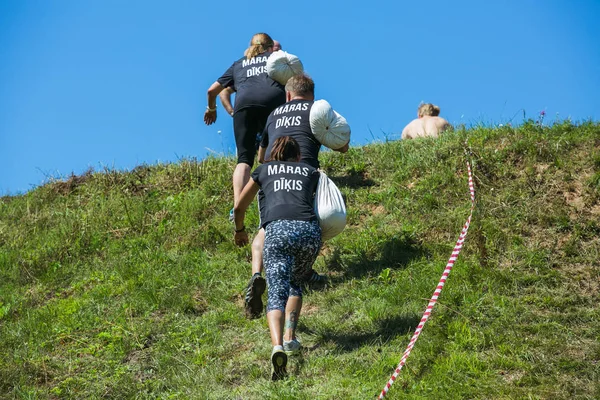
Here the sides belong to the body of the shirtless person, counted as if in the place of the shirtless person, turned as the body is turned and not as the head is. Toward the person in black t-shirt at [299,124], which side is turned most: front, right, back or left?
back

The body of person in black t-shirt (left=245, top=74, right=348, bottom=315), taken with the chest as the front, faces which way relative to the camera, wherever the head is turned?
away from the camera

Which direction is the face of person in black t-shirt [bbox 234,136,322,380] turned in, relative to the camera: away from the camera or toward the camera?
away from the camera

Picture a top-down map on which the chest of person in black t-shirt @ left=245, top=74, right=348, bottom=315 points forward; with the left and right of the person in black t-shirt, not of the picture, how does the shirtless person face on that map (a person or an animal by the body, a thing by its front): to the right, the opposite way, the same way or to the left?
the same way

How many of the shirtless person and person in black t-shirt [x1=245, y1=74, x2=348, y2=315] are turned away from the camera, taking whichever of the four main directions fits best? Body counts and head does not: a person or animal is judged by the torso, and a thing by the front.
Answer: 2

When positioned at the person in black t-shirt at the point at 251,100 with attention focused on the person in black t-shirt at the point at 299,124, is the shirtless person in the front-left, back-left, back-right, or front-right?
back-left

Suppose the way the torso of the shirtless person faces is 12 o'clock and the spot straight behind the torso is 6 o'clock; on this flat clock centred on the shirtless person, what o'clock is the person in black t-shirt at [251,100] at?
The person in black t-shirt is roughly at 7 o'clock from the shirtless person.

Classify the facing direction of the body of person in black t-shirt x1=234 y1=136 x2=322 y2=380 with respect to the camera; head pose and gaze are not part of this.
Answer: away from the camera

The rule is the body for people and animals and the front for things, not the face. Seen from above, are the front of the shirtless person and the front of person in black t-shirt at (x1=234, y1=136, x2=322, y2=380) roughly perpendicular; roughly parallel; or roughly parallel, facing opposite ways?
roughly parallel

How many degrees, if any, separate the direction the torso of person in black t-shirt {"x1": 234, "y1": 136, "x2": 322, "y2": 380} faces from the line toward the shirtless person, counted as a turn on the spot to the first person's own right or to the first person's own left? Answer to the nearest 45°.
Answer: approximately 45° to the first person's own right

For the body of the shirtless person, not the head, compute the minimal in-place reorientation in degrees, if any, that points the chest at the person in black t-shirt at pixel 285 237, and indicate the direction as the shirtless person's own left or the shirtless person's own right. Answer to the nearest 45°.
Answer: approximately 180°

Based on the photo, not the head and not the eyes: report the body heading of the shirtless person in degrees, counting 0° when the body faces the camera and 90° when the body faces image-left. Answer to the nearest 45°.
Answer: approximately 180°

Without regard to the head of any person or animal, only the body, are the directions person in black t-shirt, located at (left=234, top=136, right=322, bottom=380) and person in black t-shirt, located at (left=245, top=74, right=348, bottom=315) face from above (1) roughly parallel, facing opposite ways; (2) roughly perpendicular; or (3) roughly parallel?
roughly parallel

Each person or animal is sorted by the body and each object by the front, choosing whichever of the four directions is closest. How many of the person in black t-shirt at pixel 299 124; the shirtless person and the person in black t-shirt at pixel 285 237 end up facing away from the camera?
3
